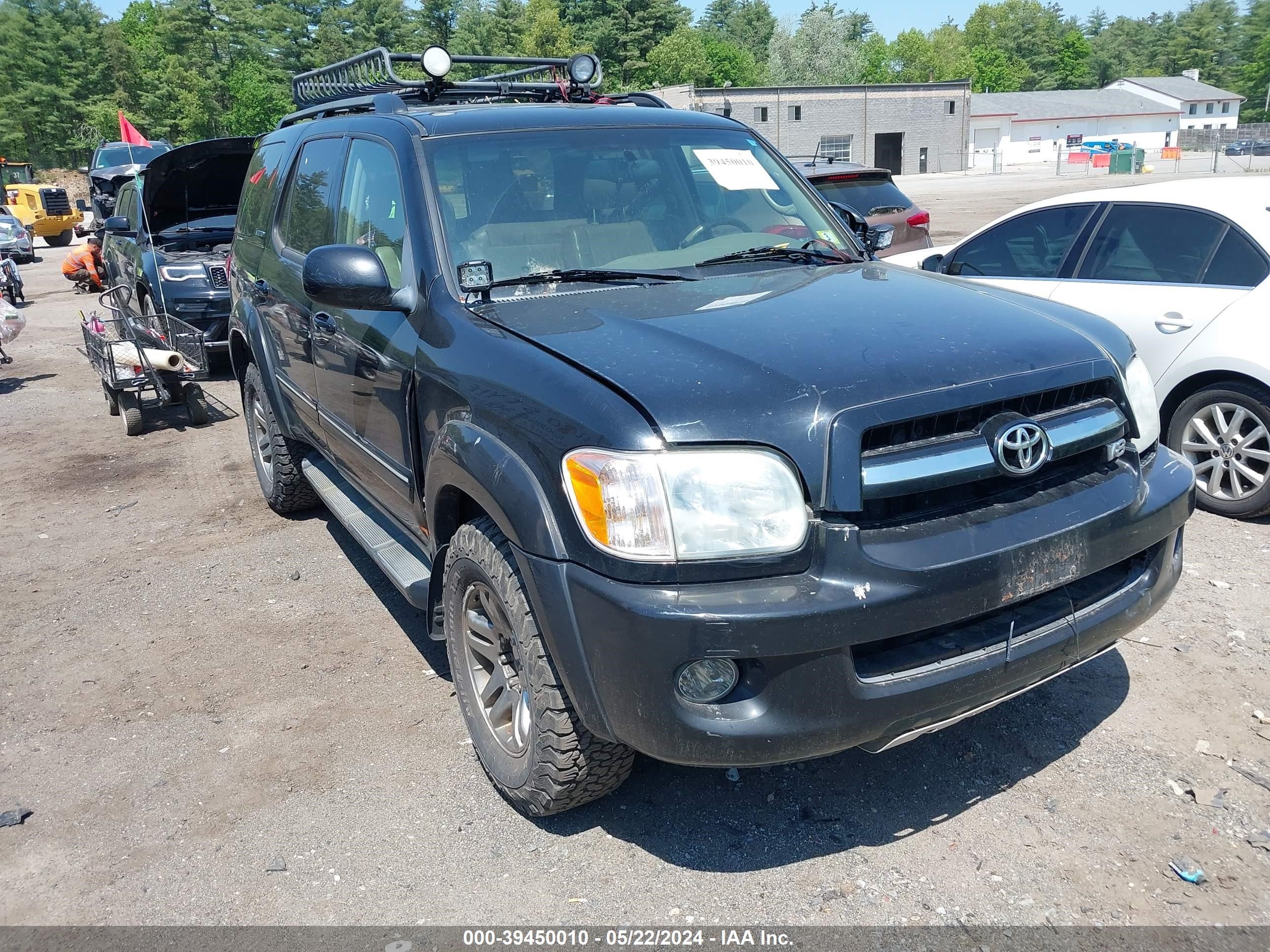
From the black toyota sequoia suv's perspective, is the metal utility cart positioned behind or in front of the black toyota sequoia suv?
behind

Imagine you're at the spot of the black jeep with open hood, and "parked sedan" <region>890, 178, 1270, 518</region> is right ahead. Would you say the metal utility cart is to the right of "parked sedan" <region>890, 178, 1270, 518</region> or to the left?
right

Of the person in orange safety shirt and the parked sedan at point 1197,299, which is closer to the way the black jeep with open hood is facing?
the parked sedan

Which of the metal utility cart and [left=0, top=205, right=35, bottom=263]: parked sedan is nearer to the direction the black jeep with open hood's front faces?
the metal utility cart

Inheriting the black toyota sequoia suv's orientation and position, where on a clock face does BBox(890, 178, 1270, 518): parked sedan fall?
The parked sedan is roughly at 9 o'clock from the black toyota sequoia suv.

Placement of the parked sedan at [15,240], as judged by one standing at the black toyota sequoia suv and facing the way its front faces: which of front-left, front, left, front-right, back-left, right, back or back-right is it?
back

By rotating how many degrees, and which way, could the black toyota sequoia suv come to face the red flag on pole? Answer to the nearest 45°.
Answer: approximately 180°

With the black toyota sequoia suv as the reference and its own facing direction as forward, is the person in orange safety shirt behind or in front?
behind

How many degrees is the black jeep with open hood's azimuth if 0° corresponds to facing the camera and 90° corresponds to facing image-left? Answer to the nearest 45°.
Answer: approximately 315°
